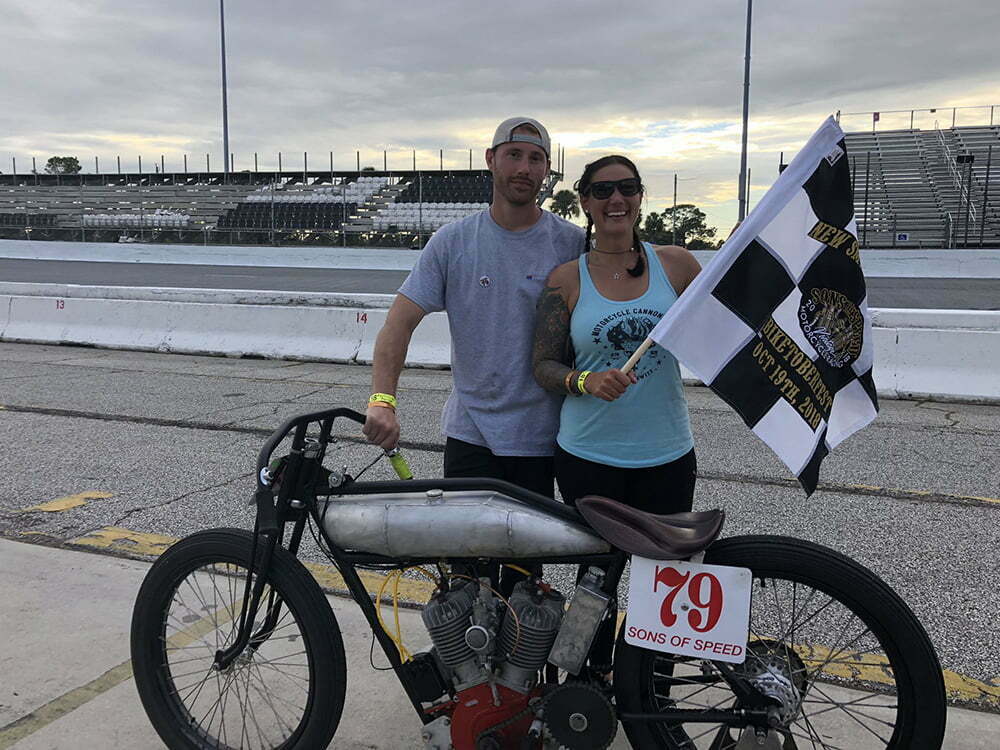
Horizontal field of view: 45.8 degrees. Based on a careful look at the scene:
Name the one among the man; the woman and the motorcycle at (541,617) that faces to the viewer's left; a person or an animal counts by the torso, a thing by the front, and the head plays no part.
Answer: the motorcycle

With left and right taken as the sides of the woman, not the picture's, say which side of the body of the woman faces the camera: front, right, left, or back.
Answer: front

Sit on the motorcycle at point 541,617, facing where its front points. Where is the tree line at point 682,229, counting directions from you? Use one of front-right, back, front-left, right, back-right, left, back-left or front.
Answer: right

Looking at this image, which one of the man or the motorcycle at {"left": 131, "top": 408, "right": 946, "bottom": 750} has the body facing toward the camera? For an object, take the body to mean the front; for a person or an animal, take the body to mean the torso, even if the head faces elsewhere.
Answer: the man

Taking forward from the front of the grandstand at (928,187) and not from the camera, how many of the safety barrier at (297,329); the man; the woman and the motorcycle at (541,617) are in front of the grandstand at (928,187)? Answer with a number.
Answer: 4

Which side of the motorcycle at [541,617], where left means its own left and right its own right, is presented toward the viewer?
left

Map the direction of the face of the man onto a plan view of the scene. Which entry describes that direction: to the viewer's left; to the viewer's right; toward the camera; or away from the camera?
toward the camera

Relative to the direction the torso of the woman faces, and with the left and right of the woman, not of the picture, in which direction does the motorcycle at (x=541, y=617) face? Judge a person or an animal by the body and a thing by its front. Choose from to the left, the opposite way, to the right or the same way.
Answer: to the right

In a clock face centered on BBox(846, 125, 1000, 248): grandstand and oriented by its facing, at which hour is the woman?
The woman is roughly at 12 o'clock from the grandstand.

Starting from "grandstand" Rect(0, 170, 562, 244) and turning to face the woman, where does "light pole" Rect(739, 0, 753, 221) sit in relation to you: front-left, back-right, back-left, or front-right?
front-left

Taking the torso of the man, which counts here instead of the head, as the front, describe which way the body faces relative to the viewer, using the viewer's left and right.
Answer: facing the viewer

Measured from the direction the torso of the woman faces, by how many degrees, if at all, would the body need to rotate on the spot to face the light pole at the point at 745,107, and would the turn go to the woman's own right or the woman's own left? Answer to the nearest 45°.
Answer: approximately 180°

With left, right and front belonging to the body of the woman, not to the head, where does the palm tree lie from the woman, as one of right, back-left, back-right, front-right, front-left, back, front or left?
back

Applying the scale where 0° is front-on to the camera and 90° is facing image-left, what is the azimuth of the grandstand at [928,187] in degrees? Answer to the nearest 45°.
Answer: approximately 0°

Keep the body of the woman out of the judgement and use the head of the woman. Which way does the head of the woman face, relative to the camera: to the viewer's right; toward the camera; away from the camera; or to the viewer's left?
toward the camera
